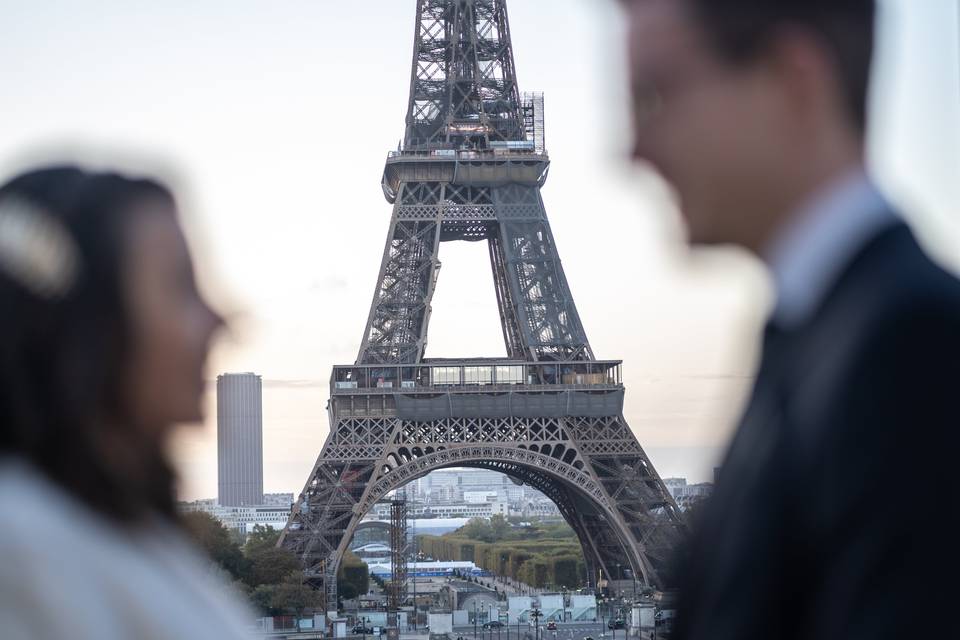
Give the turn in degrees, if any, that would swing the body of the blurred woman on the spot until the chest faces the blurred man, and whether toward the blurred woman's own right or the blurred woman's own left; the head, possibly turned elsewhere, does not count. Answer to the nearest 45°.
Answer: approximately 45° to the blurred woman's own right

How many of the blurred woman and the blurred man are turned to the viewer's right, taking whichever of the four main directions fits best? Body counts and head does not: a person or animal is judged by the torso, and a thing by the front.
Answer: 1

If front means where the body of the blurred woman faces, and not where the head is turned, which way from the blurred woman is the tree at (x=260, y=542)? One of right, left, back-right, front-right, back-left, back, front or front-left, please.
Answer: left

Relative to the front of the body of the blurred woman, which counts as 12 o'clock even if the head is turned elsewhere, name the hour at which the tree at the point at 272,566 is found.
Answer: The tree is roughly at 9 o'clock from the blurred woman.

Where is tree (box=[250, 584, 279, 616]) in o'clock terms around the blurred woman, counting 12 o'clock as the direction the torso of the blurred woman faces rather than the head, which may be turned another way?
The tree is roughly at 9 o'clock from the blurred woman.

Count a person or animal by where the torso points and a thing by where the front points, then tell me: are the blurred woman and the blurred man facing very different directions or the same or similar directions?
very different directions

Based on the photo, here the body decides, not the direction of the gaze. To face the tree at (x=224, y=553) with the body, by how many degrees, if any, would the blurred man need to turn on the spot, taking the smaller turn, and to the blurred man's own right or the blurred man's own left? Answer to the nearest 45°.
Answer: approximately 45° to the blurred man's own right

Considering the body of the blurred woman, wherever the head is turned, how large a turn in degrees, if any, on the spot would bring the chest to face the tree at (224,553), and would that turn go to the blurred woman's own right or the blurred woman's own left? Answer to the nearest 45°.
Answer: approximately 90° to the blurred woman's own left

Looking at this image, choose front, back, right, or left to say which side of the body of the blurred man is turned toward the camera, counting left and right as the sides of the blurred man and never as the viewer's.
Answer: left

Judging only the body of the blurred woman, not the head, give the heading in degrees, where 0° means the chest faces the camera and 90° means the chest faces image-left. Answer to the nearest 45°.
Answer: approximately 270°

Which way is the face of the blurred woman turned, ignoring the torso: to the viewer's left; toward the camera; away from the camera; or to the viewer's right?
to the viewer's right

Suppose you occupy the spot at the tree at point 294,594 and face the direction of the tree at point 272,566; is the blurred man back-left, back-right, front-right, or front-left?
back-left

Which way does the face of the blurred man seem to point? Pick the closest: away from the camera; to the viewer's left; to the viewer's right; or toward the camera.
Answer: to the viewer's left
